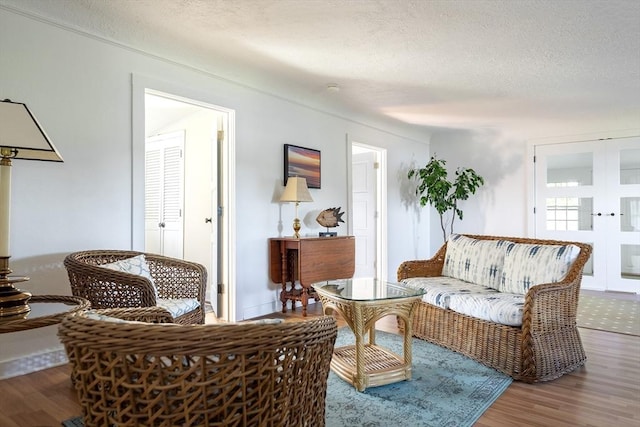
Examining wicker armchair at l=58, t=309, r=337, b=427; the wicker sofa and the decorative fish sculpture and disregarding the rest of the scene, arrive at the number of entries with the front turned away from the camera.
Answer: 1

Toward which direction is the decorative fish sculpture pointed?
to the viewer's left

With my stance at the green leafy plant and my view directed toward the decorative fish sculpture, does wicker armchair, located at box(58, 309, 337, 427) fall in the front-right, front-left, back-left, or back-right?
front-left

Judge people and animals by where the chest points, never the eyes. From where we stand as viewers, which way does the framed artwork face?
facing the viewer and to the right of the viewer

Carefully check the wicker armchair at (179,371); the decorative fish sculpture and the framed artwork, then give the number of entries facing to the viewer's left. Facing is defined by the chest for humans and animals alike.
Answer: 1

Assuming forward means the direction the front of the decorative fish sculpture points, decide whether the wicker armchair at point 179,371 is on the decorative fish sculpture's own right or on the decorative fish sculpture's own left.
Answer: on the decorative fish sculpture's own left

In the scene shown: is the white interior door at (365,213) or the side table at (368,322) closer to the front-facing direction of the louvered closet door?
the side table

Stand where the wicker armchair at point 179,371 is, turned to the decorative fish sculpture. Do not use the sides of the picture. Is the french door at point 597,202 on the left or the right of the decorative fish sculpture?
right

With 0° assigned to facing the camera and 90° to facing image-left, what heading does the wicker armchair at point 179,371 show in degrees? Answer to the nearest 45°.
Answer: approximately 180°

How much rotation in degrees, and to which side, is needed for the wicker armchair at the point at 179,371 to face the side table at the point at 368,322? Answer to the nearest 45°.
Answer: approximately 45° to its right

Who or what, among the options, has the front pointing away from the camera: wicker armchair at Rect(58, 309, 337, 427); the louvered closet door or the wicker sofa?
the wicker armchair

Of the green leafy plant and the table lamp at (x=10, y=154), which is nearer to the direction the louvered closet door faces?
the table lamp

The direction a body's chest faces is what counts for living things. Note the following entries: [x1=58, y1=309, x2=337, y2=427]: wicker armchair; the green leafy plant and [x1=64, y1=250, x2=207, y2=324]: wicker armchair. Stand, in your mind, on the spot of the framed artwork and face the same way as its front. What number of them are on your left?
1

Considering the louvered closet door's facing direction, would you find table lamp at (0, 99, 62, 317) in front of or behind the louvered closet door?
in front

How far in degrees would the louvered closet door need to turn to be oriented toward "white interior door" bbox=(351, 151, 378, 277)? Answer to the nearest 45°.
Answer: approximately 135° to its left

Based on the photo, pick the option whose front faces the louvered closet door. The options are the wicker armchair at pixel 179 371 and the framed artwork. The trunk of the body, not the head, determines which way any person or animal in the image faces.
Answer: the wicker armchair

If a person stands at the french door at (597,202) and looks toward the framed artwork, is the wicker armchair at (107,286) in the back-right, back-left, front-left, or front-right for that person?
front-left

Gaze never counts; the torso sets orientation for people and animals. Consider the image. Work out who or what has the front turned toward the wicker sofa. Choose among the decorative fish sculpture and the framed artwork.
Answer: the framed artwork
